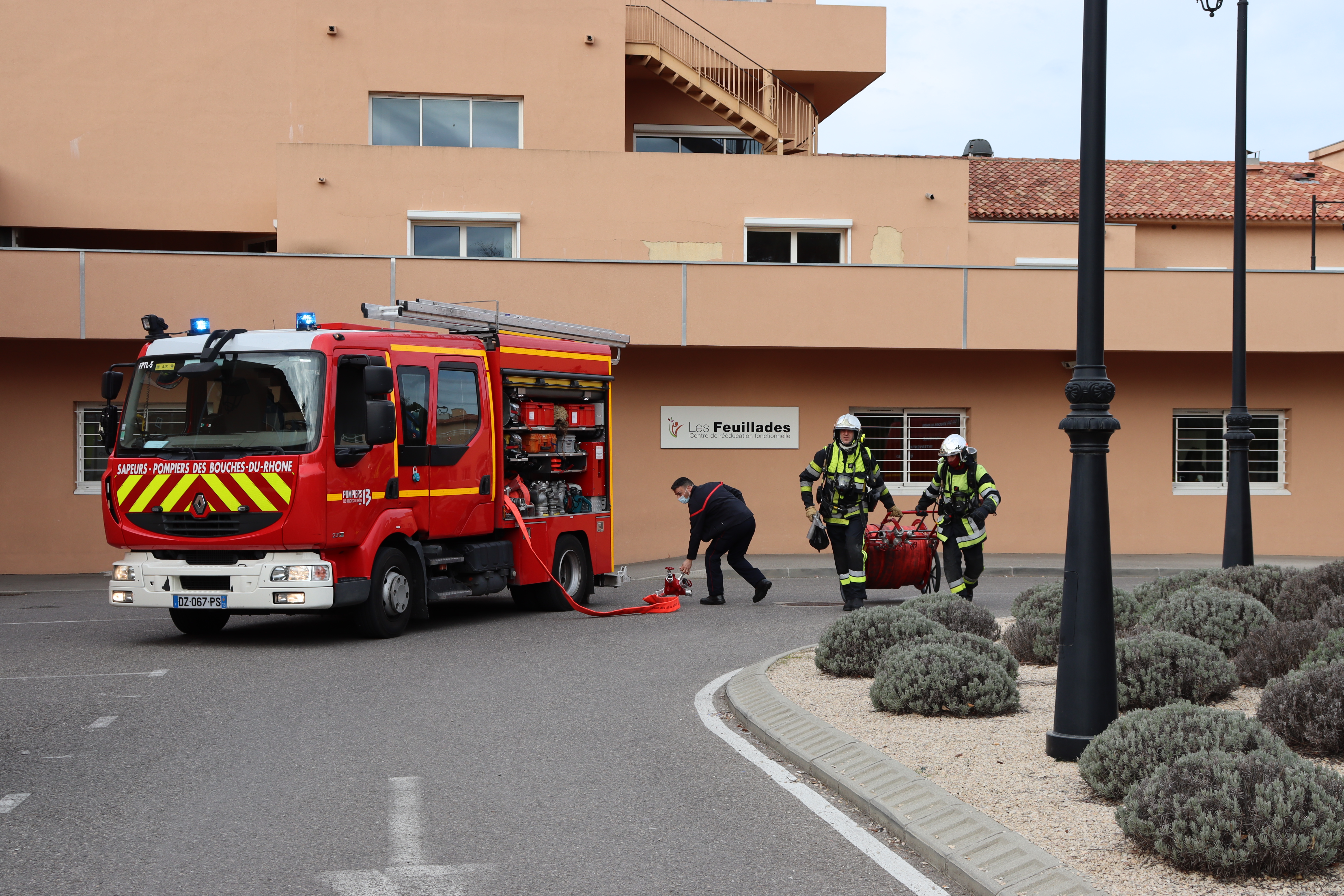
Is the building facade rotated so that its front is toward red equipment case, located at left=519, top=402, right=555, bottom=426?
yes

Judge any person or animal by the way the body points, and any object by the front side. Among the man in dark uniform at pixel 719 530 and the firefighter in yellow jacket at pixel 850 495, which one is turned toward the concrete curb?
the firefighter in yellow jacket

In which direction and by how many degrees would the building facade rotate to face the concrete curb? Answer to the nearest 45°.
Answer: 0° — it already faces it

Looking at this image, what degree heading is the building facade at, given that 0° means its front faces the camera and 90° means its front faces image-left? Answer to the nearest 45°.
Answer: approximately 0°

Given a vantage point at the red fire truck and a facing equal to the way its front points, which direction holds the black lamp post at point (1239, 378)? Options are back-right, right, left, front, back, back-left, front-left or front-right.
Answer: back-left

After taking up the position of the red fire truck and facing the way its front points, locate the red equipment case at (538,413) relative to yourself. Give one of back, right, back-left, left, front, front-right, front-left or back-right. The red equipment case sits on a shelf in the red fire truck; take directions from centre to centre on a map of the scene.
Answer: back

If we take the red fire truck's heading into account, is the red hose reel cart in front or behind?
behind

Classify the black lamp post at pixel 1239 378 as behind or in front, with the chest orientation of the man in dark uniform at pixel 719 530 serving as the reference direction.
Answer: behind

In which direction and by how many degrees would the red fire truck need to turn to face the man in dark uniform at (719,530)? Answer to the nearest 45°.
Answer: approximately 180°

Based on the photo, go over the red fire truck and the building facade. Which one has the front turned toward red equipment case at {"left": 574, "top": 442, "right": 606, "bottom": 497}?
the building facade

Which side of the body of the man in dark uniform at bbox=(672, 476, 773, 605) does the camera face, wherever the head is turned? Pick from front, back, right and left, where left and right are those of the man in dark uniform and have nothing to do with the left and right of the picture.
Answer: left
